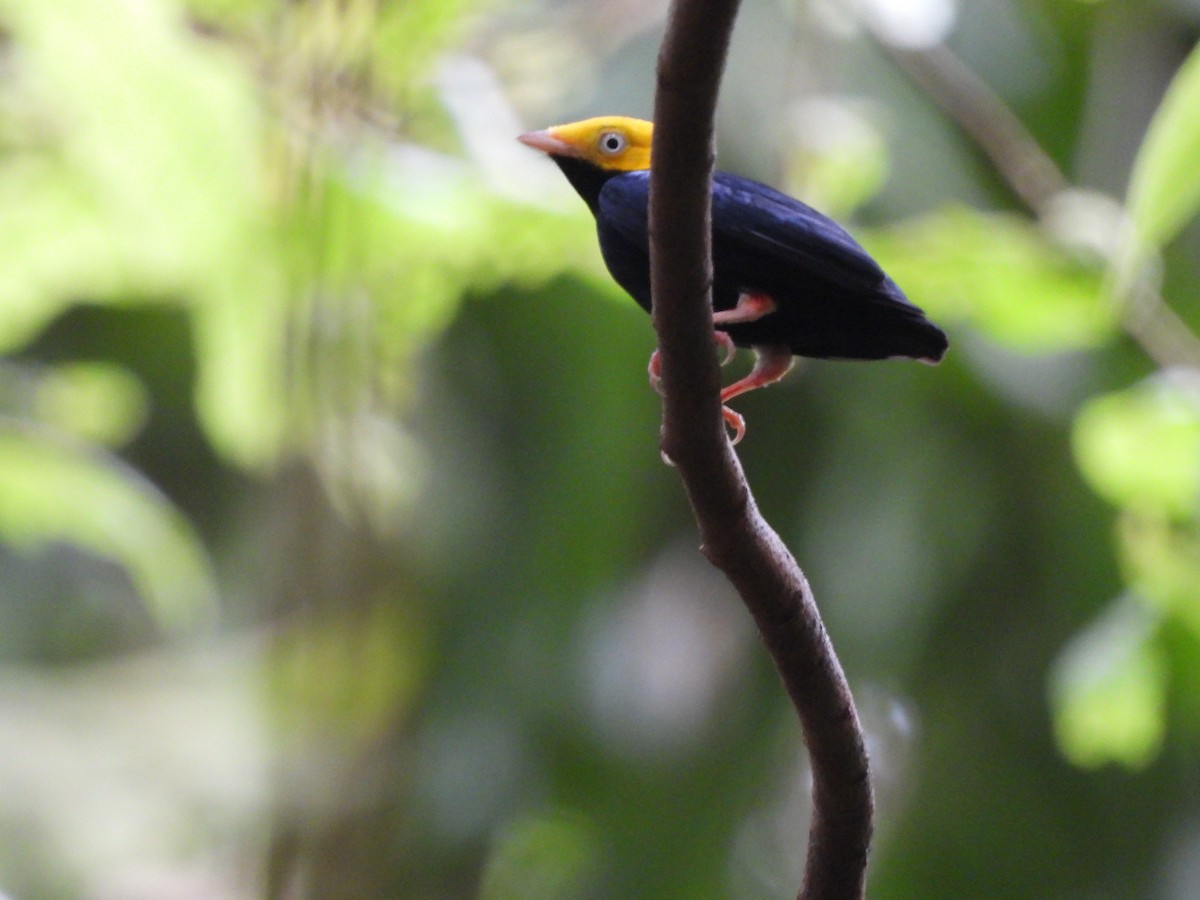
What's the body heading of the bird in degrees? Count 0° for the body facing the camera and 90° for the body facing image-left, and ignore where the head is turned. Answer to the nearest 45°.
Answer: approximately 90°

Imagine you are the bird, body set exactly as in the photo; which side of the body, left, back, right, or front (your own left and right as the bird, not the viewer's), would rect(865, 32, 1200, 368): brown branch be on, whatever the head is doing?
right

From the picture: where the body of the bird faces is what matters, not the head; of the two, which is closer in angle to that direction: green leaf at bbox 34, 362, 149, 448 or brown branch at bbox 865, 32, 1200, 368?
the green leaf
